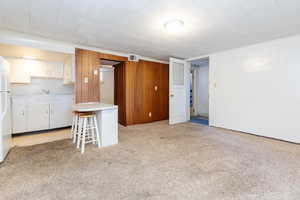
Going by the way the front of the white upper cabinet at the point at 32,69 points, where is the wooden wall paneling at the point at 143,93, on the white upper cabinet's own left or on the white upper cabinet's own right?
on the white upper cabinet's own left

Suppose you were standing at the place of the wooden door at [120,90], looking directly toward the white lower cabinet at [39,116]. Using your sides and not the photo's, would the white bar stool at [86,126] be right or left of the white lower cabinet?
left

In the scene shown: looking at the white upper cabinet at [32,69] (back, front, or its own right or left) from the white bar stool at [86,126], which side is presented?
front

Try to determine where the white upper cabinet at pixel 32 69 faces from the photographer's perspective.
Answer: facing the viewer

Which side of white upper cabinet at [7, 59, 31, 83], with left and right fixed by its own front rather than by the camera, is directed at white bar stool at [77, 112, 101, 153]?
front

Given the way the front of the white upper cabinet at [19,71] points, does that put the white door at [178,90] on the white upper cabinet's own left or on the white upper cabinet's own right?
on the white upper cabinet's own left

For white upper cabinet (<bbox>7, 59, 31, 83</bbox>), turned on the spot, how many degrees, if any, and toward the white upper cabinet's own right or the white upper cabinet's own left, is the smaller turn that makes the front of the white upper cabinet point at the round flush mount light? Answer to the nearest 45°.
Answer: approximately 45° to the white upper cabinet's own left

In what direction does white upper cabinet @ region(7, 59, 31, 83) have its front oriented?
toward the camera

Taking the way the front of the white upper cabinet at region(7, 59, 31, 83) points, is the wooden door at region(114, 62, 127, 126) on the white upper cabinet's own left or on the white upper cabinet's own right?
on the white upper cabinet's own left

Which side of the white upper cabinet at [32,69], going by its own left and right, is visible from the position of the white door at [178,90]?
left

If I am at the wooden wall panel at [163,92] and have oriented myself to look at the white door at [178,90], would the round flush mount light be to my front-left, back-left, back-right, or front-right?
front-right
